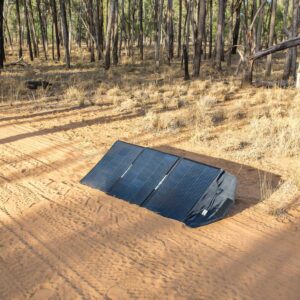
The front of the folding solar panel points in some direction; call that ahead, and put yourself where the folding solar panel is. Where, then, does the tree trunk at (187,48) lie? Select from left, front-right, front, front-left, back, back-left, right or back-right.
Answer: back-right

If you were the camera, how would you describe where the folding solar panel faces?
facing the viewer and to the left of the viewer

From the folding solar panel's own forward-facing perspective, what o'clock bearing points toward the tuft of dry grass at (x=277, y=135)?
The tuft of dry grass is roughly at 6 o'clock from the folding solar panel.

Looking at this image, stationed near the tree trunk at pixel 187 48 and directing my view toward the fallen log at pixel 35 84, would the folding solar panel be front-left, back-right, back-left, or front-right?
front-left

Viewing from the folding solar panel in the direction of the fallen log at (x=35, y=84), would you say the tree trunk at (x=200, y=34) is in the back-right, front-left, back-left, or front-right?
front-right

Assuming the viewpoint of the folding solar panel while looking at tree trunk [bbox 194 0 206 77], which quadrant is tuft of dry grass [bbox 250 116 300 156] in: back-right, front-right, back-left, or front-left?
front-right

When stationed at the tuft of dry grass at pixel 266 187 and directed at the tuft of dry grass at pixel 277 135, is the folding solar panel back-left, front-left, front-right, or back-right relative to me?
back-left

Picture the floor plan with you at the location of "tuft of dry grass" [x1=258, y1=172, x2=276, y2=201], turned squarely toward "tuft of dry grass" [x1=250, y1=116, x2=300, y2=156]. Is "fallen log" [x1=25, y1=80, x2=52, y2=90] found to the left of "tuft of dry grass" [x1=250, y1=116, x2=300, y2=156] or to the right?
left

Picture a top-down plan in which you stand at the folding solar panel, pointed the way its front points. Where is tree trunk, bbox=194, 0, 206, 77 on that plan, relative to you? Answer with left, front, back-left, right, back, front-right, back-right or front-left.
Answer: back-right

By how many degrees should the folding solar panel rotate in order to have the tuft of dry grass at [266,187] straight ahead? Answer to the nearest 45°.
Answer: approximately 135° to its left

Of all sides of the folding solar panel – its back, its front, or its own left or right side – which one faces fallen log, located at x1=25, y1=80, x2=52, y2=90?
right
